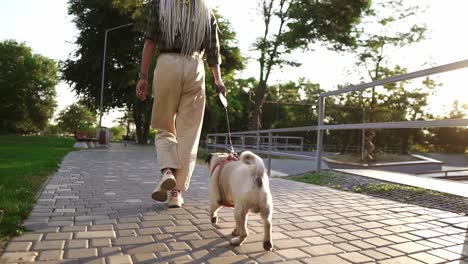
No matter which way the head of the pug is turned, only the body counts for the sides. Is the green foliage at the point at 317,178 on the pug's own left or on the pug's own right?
on the pug's own right

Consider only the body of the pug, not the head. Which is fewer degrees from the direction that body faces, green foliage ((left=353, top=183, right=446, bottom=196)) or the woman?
the woman

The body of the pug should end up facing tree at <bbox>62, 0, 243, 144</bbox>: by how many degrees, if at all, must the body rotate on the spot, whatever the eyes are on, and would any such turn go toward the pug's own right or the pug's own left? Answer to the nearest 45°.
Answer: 0° — it already faces it

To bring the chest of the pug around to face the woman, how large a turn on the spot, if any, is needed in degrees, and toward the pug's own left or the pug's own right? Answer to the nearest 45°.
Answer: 0° — it already faces them

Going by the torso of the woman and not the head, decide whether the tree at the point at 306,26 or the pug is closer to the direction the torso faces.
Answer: the tree

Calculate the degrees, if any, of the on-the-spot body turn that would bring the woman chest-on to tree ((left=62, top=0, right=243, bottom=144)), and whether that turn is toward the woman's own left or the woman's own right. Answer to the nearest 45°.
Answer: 0° — they already face it

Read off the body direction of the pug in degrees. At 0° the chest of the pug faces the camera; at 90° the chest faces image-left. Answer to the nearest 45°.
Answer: approximately 135°

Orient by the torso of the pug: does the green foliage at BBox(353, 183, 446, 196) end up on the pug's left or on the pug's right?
on the pug's right

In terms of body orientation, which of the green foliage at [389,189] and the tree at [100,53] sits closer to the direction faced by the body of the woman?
the tree

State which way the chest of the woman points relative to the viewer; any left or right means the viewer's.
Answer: facing away from the viewer

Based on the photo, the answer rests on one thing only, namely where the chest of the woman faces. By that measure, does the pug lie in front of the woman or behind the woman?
behind
